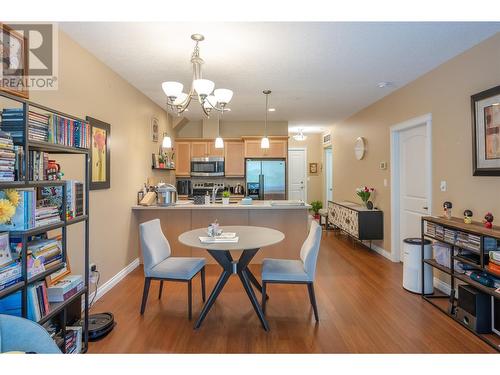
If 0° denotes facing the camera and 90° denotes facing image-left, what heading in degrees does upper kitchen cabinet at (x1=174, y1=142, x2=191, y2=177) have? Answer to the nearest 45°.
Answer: approximately 0°

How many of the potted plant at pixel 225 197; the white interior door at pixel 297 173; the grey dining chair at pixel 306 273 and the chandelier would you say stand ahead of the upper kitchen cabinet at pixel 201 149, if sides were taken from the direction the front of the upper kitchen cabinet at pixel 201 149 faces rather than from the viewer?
3

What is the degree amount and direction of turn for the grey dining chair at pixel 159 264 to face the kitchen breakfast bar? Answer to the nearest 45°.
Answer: approximately 45° to its left

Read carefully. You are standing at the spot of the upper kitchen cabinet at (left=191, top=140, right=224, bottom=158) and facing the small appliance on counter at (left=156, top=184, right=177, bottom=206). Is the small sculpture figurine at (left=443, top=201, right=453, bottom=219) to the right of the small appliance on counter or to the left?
left

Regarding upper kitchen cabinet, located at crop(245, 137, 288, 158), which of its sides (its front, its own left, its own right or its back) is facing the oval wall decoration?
left

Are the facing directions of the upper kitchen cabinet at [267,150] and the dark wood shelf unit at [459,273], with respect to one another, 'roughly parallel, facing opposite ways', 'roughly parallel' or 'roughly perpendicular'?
roughly perpendicular

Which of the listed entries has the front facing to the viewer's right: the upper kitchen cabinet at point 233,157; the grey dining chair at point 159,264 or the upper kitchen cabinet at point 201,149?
the grey dining chair

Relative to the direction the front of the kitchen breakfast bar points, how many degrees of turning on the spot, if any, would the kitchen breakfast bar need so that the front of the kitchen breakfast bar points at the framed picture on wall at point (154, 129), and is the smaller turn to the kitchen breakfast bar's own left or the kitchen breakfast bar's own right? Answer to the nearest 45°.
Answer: approximately 135° to the kitchen breakfast bar's own right

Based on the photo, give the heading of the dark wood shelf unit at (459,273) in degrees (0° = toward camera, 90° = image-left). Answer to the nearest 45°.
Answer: approximately 45°

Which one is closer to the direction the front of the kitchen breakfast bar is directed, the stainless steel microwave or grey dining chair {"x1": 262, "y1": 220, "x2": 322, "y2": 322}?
the grey dining chair

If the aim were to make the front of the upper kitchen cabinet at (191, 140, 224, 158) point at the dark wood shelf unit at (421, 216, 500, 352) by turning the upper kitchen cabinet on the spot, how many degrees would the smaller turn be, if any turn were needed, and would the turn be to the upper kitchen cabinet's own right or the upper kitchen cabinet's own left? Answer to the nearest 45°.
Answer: approximately 45° to the upper kitchen cabinet's own left

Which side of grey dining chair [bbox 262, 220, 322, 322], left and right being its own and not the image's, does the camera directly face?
left

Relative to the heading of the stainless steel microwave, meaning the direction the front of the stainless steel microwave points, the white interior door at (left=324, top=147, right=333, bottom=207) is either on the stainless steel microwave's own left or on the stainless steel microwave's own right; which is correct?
on the stainless steel microwave's own left

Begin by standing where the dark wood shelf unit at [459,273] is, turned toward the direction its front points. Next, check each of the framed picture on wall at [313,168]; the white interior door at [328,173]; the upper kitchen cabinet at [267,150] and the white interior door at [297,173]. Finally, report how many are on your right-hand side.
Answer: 4

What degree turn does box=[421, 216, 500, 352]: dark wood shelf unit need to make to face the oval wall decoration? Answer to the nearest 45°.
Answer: approximately 90° to its right

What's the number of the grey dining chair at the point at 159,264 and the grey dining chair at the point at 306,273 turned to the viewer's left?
1

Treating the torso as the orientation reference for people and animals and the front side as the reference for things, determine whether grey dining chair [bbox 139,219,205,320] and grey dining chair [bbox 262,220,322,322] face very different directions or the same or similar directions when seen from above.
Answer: very different directions
